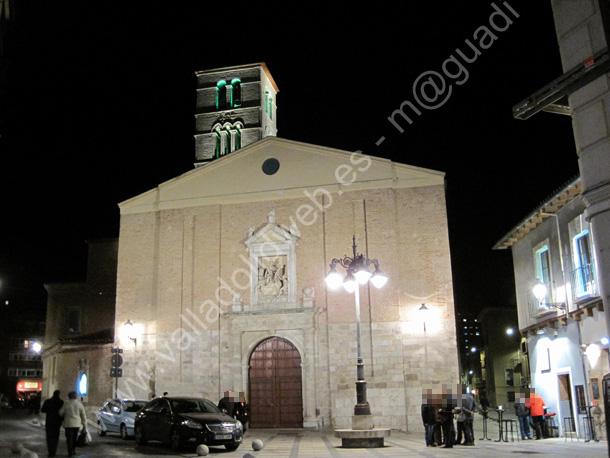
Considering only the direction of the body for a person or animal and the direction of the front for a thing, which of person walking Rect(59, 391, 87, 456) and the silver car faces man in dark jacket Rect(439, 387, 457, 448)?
the silver car

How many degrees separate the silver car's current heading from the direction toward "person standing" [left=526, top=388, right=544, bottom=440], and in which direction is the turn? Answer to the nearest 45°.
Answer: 0° — it already faces them

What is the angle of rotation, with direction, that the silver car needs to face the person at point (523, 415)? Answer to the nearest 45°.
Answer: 0° — it already faces them

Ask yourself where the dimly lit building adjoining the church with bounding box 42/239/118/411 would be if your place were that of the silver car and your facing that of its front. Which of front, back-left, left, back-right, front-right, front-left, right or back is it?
back-left

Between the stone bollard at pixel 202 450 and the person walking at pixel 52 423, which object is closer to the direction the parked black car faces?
the stone bollard

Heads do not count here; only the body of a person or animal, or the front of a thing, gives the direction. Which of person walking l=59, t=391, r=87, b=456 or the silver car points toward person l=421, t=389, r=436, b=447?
the silver car

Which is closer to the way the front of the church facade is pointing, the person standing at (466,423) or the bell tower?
the person standing
